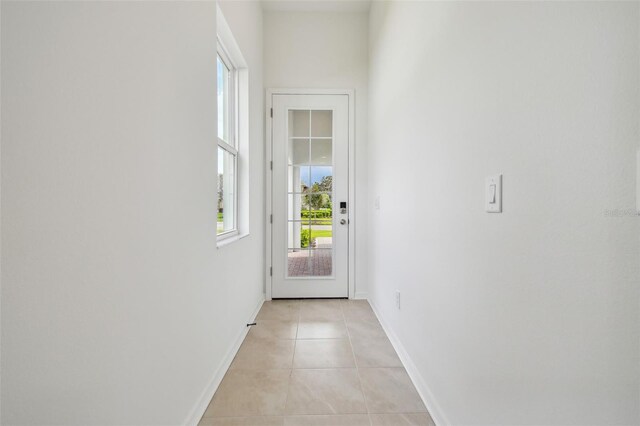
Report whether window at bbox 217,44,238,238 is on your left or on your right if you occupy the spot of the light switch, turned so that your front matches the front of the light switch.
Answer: on your right

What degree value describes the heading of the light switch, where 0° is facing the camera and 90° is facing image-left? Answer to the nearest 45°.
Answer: approximately 45°

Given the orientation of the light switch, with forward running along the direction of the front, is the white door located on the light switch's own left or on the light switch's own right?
on the light switch's own right
